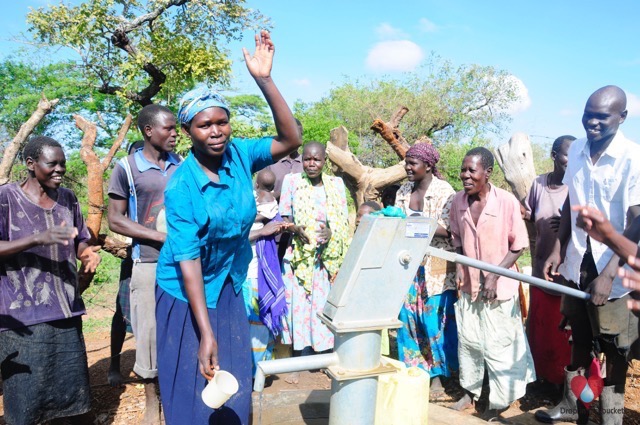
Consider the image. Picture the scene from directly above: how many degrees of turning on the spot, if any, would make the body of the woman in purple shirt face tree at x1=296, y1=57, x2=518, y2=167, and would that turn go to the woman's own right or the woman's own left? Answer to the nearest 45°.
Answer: approximately 90° to the woman's own left

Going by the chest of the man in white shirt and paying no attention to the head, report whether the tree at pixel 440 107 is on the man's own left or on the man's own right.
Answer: on the man's own right

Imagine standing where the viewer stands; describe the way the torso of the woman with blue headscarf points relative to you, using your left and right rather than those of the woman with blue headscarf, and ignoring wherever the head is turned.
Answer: facing the viewer and to the right of the viewer

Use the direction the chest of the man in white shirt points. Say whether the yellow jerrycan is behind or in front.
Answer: in front

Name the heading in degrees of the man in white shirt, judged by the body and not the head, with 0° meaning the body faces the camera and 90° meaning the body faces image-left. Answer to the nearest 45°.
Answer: approximately 45°

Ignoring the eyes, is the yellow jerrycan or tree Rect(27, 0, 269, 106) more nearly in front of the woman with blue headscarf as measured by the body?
the yellow jerrycan

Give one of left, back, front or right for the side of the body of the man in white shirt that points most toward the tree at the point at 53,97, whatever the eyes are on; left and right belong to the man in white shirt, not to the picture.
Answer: right

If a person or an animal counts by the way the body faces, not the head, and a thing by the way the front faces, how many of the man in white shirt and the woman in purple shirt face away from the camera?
0

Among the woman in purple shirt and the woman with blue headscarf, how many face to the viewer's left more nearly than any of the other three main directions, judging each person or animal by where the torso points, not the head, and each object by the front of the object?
0

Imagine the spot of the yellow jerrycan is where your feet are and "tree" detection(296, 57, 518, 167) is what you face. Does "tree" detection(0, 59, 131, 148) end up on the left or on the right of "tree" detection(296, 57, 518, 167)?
left

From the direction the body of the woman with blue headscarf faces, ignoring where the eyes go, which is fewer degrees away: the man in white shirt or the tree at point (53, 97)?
the man in white shirt

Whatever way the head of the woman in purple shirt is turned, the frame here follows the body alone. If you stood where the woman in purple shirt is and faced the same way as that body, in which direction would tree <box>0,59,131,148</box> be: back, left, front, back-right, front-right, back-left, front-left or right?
back-left
